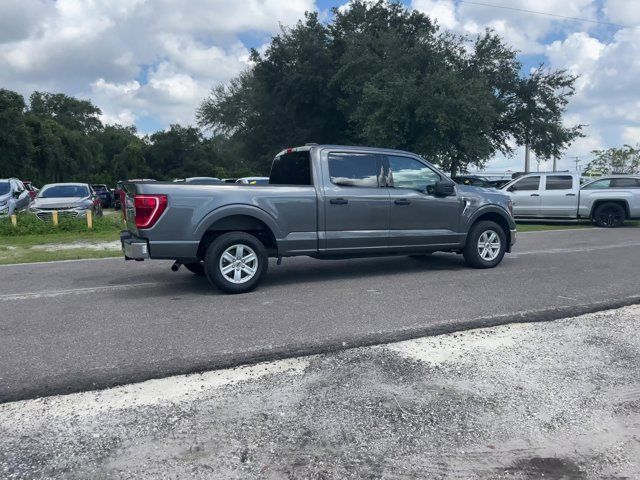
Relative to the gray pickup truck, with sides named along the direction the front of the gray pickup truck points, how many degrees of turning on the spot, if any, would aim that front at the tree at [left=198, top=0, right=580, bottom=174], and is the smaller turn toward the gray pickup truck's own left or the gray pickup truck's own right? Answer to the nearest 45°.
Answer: approximately 45° to the gray pickup truck's own left

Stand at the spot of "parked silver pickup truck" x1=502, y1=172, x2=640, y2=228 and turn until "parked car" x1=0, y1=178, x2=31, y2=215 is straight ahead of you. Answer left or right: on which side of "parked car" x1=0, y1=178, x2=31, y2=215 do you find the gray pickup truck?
left

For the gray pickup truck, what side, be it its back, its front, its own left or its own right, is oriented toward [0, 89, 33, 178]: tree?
left

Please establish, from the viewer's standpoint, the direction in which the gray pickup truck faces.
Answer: facing away from the viewer and to the right of the viewer

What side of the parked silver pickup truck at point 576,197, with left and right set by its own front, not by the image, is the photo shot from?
left

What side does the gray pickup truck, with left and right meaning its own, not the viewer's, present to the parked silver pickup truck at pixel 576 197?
front
